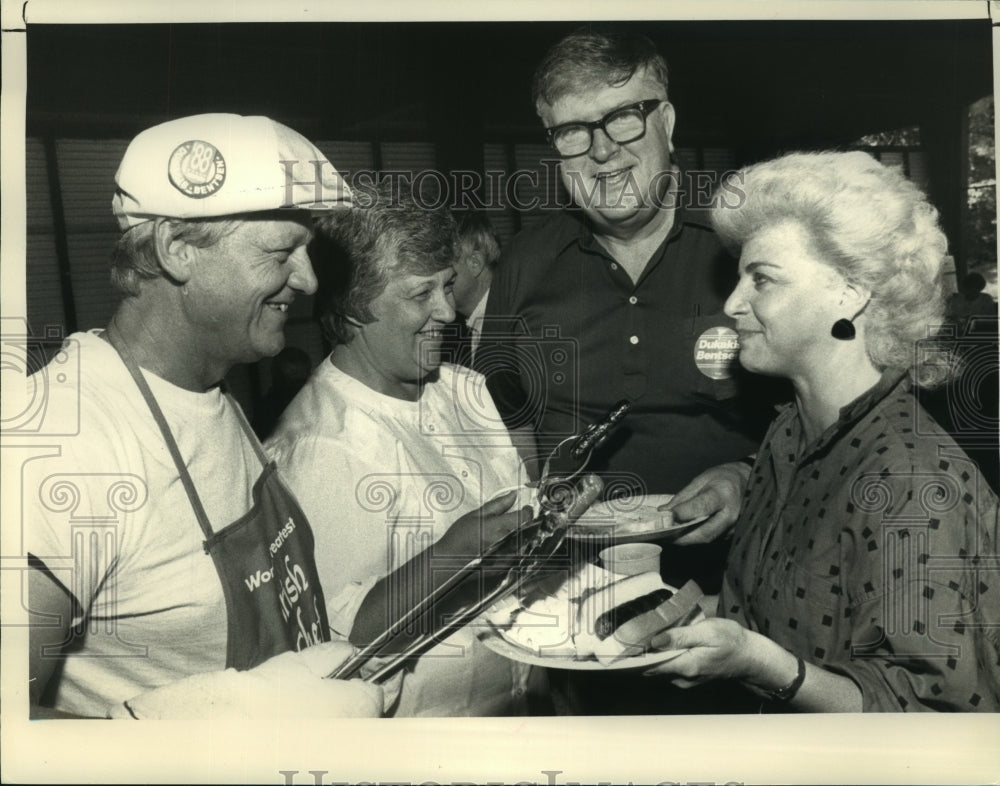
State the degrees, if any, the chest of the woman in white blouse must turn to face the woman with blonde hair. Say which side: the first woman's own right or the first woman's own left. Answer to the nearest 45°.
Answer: approximately 45° to the first woman's own left

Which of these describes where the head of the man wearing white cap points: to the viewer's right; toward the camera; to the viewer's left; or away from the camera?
to the viewer's right

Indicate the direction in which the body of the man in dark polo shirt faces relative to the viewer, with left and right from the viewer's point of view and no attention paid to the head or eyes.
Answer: facing the viewer

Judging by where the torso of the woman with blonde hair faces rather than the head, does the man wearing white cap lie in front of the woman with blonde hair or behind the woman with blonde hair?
in front

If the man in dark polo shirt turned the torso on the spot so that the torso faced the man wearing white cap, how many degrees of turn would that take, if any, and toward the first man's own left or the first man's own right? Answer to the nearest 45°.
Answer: approximately 90° to the first man's own right

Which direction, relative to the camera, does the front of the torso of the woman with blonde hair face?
to the viewer's left

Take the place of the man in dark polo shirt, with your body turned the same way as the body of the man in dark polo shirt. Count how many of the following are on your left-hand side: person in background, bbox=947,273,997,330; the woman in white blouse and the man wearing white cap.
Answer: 1

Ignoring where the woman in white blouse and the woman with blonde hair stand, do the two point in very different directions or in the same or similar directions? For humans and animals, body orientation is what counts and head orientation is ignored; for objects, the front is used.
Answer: very different directions

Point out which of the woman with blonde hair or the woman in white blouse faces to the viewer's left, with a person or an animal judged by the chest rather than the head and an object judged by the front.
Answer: the woman with blonde hair

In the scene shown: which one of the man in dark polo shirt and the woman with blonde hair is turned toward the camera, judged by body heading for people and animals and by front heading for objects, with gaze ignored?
the man in dark polo shirt

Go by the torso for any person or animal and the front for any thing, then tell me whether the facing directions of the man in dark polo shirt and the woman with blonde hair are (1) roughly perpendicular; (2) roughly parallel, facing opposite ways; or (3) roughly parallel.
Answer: roughly perpendicular

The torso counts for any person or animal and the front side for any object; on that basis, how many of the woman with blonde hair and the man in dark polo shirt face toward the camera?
1

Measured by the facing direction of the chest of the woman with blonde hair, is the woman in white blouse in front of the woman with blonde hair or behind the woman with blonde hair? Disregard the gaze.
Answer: in front

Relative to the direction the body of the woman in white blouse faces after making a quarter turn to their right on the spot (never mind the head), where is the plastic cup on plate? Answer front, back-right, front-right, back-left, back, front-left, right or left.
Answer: back-left

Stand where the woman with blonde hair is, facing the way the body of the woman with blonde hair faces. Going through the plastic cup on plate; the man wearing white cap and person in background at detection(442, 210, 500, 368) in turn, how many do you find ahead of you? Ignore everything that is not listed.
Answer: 3
